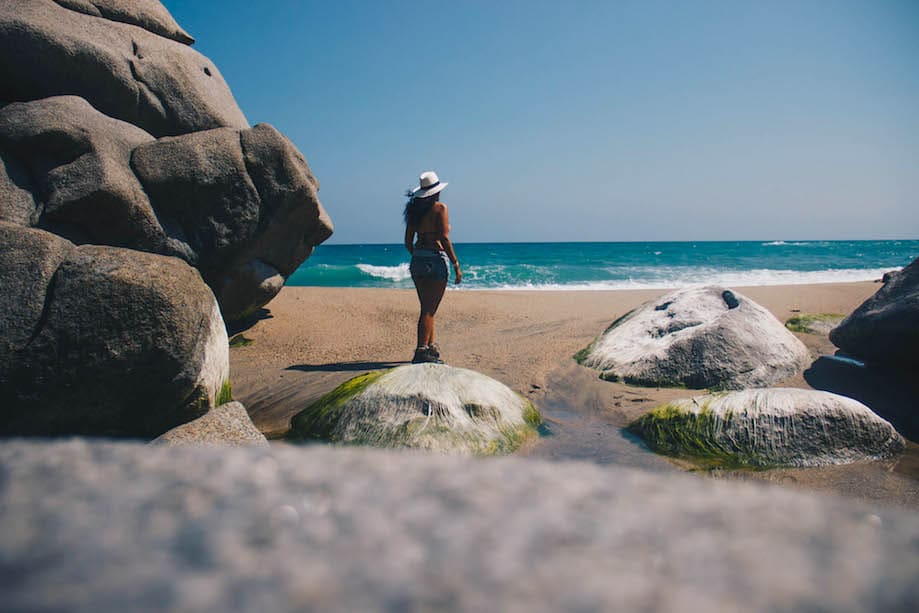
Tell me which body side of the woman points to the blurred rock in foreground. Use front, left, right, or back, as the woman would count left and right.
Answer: back

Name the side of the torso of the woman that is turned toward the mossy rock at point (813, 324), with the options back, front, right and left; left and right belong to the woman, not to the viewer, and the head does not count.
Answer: right

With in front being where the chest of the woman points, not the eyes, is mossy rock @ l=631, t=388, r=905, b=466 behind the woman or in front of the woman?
behind

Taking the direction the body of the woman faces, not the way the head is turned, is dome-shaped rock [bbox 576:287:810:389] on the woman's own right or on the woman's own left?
on the woman's own right

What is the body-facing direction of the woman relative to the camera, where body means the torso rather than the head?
away from the camera
